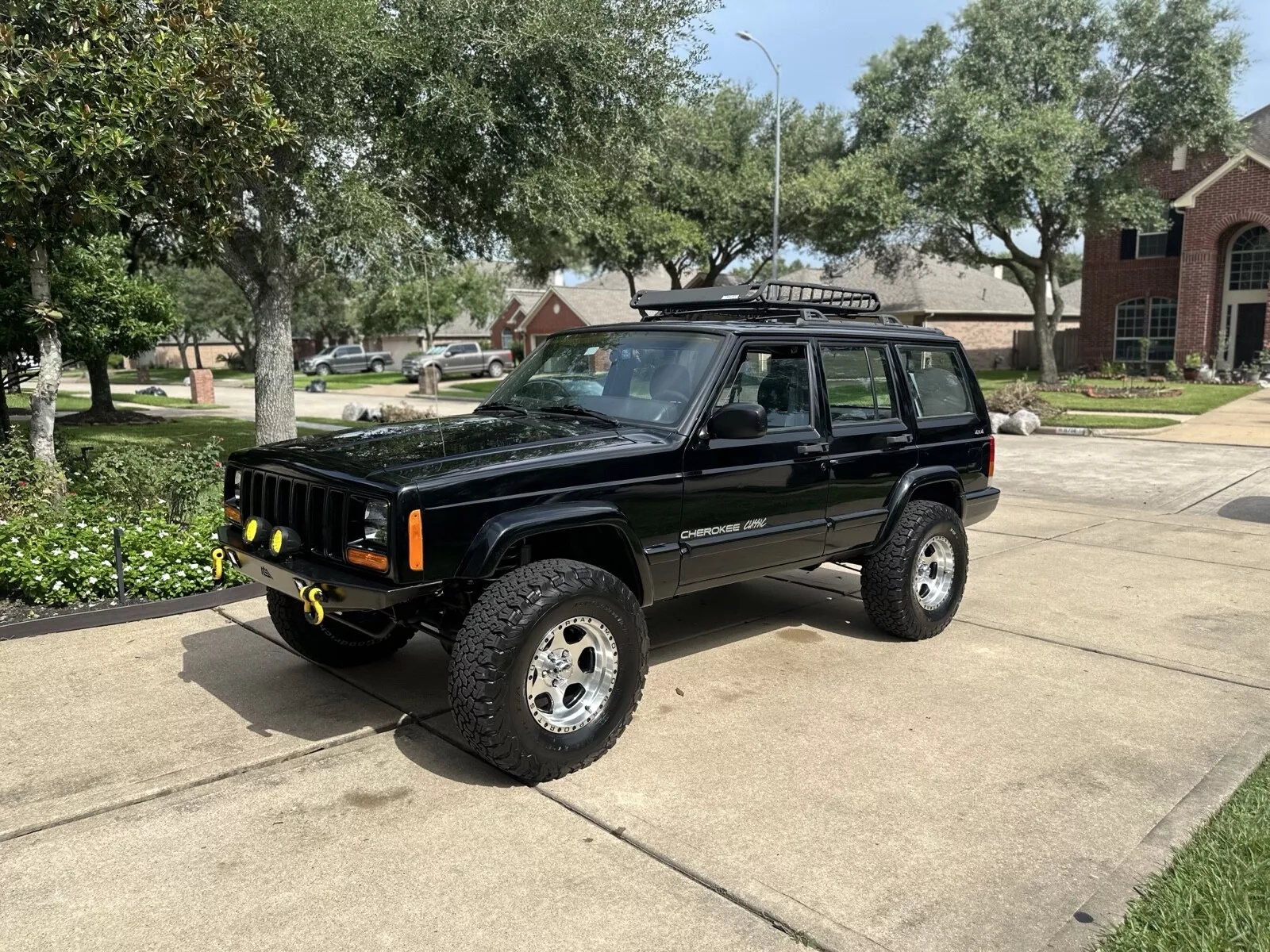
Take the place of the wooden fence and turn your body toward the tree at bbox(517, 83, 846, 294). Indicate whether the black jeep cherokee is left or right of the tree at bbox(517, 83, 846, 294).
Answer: left

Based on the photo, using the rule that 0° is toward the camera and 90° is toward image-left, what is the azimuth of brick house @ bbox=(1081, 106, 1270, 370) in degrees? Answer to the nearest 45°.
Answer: approximately 0°

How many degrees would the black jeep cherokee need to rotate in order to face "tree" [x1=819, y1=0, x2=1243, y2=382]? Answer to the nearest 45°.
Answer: approximately 180°

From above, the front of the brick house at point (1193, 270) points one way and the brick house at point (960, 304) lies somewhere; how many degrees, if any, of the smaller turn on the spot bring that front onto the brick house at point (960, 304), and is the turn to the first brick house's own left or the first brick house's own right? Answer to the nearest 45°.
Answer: approximately 135° to the first brick house's own right

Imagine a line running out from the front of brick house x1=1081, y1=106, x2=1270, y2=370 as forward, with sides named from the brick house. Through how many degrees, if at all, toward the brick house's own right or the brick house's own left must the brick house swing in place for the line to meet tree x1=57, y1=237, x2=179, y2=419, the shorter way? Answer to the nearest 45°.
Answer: approximately 45° to the brick house's own right

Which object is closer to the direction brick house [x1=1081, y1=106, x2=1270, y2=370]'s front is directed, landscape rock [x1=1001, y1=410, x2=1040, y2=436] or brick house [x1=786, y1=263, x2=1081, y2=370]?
the landscape rock

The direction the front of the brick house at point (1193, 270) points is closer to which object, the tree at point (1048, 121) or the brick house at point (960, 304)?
the tree

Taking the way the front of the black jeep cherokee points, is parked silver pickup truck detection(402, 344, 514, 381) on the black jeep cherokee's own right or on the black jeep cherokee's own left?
on the black jeep cherokee's own right

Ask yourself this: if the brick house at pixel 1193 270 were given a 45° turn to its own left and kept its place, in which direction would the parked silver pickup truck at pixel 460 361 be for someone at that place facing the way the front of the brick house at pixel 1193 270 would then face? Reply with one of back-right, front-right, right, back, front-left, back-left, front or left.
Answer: back-right

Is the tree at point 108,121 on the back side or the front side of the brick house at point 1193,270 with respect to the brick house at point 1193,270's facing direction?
on the front side

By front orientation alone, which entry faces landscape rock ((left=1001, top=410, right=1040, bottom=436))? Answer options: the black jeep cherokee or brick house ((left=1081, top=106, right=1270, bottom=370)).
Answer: the brick house

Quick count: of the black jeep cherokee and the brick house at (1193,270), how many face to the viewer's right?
0

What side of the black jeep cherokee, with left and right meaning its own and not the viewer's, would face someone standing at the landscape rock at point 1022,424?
back
